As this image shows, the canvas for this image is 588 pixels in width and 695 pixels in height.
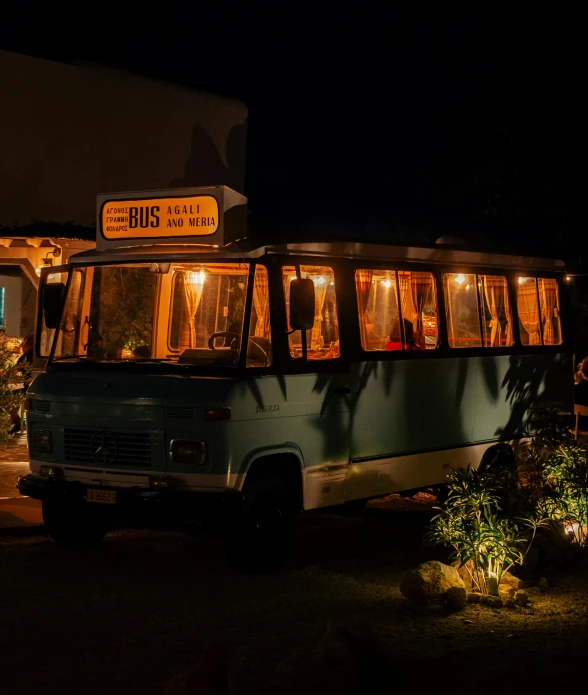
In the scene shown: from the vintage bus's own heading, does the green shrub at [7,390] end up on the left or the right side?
on its right

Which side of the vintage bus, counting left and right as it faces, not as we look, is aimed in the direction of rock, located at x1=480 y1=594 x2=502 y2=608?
left

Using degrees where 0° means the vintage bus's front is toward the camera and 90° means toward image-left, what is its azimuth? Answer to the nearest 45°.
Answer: approximately 45°

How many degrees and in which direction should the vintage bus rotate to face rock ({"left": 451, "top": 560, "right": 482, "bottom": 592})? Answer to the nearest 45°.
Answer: approximately 90° to its left

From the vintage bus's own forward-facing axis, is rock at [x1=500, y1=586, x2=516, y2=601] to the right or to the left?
on its left

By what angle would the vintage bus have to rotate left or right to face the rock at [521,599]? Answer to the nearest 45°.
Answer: approximately 90° to its left

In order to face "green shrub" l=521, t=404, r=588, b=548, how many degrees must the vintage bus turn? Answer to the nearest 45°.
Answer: approximately 135° to its left
